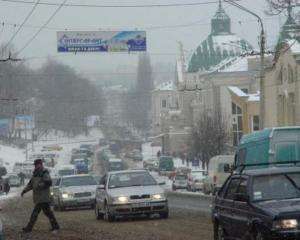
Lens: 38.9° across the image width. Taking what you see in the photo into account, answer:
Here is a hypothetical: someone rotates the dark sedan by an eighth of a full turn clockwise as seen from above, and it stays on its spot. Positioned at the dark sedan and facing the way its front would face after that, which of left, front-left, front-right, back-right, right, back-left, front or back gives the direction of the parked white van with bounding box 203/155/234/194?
back

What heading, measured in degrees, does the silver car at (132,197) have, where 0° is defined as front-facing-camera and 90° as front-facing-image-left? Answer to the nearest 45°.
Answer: approximately 0°

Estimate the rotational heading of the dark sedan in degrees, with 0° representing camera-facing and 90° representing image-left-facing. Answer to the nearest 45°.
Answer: approximately 315°

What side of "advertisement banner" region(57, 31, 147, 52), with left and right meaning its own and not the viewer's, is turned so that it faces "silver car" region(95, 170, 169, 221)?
front

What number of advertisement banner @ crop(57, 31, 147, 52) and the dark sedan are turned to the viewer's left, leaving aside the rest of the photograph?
0

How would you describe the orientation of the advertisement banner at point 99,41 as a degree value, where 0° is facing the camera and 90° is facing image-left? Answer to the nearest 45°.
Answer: approximately 0°

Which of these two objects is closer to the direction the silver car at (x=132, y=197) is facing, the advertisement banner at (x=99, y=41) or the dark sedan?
the dark sedan

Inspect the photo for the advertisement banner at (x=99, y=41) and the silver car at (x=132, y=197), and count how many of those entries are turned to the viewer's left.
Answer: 0

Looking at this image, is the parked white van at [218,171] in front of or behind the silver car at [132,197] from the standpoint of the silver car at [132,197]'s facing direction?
behind
